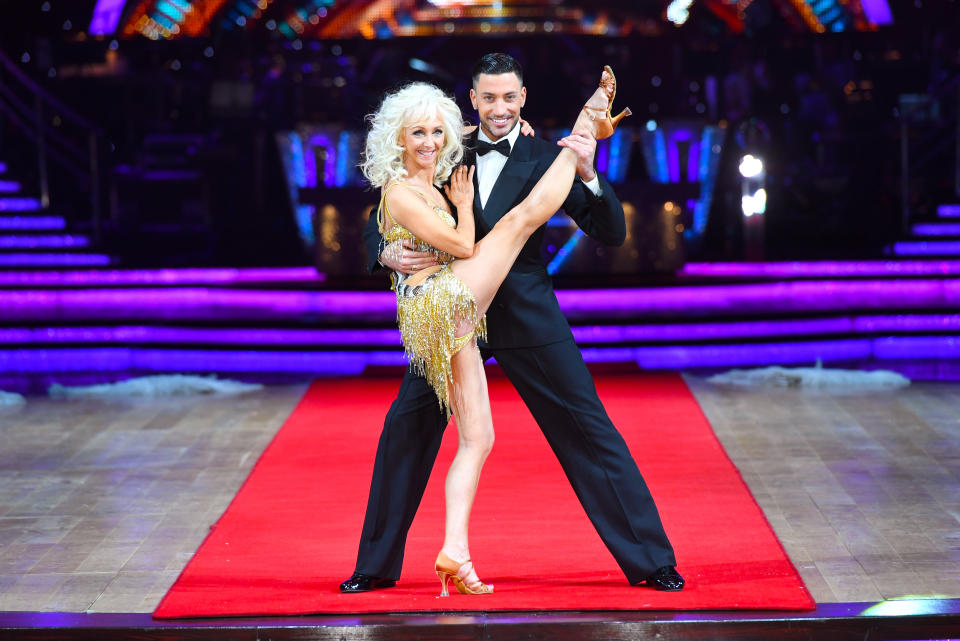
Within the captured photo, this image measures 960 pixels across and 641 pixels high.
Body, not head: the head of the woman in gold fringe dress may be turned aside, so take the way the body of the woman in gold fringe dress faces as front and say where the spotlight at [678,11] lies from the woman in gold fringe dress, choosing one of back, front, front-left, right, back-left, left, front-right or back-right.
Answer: back-left

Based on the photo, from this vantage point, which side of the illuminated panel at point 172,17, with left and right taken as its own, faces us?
front

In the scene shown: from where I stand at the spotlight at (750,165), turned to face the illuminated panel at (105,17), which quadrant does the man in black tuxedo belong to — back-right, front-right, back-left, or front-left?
back-left

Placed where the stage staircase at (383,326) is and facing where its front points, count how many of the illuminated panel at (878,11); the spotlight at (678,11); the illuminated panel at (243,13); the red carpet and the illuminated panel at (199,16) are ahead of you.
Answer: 1

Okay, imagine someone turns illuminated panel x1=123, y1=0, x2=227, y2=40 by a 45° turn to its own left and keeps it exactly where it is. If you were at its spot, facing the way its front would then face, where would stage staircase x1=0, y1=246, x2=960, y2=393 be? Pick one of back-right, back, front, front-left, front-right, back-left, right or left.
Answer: front-right

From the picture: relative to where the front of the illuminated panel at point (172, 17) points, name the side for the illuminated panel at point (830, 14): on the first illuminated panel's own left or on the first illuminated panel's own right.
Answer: on the first illuminated panel's own left

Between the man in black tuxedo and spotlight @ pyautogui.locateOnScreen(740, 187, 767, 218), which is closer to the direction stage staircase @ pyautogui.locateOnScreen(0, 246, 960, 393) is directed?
the man in black tuxedo

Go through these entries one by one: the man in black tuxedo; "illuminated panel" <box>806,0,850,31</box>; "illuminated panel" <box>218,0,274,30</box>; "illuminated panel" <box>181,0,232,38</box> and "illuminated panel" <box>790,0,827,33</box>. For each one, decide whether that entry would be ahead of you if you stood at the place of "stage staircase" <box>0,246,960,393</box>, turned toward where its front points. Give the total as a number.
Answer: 1

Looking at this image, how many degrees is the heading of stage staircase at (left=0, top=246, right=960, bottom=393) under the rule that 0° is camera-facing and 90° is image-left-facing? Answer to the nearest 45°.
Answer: approximately 0°

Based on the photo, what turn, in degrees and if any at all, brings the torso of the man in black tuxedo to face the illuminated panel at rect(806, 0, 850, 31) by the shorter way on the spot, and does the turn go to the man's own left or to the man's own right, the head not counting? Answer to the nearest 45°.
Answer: approximately 180°

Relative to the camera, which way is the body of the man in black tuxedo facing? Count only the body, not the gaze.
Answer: toward the camera

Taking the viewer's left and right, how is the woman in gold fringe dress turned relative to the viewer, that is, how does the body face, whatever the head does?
facing the viewer and to the right of the viewer

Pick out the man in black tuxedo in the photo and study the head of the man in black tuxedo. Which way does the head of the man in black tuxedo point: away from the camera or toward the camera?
toward the camera
